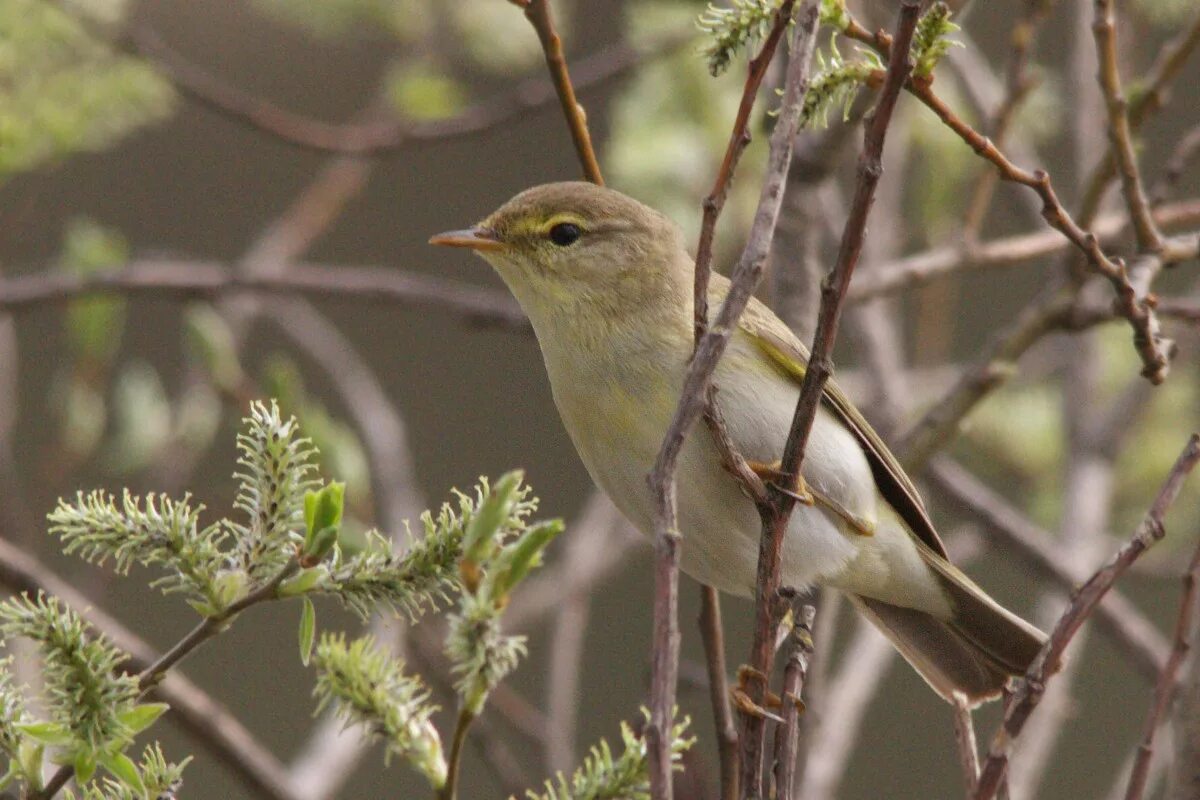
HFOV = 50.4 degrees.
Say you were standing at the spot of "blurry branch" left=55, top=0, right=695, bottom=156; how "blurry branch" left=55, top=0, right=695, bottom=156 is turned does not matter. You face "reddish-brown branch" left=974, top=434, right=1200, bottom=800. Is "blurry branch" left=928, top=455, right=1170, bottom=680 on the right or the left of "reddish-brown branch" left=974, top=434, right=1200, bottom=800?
left

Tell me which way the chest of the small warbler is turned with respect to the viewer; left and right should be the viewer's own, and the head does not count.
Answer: facing to the left of the viewer

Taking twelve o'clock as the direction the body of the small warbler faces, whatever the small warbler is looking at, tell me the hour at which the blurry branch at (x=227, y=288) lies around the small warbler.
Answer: The blurry branch is roughly at 1 o'clock from the small warbler.
